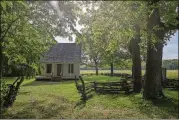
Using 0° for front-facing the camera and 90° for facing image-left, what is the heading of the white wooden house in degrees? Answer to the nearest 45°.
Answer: approximately 0°
